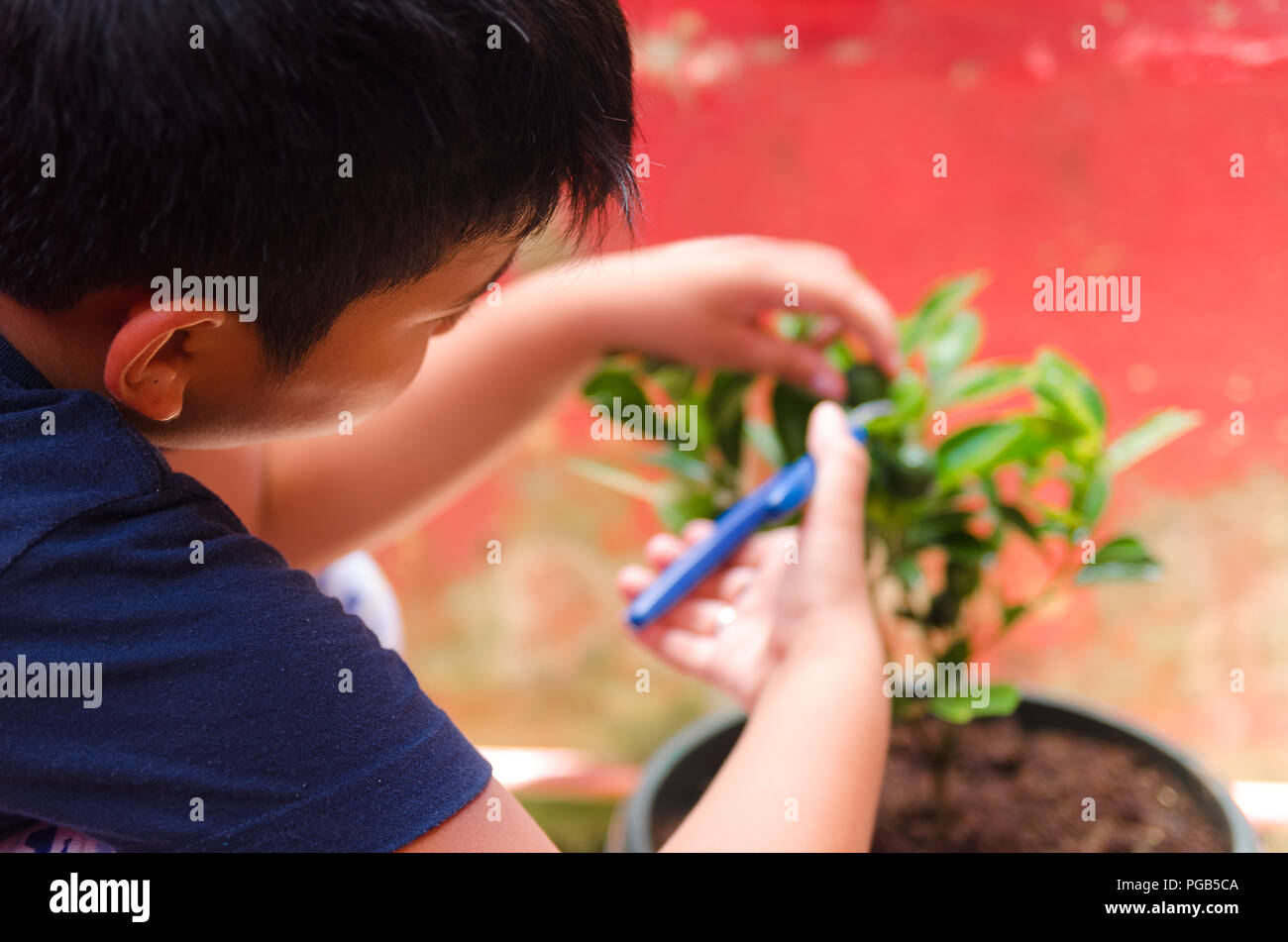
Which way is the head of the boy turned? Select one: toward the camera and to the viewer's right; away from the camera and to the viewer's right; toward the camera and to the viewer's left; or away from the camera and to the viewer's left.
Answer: away from the camera and to the viewer's right

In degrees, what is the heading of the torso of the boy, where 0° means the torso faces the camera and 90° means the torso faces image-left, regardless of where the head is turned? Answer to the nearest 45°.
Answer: approximately 225°
